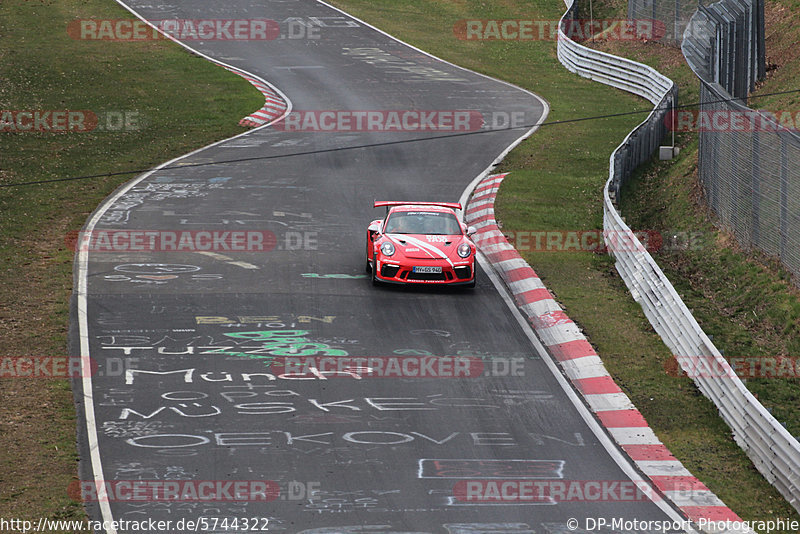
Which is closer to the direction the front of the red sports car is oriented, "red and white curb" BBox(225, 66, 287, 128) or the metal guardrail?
the metal guardrail

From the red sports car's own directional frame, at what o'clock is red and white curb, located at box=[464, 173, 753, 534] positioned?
The red and white curb is roughly at 11 o'clock from the red sports car.

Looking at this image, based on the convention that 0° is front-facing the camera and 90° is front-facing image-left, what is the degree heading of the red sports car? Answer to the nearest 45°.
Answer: approximately 0°

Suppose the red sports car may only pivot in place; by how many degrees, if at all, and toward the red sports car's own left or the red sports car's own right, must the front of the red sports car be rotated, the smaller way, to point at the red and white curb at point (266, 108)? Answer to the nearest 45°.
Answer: approximately 180°
